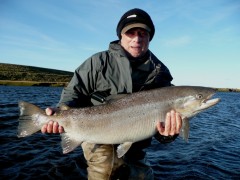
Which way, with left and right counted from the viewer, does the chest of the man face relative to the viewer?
facing the viewer

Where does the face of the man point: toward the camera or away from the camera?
toward the camera
